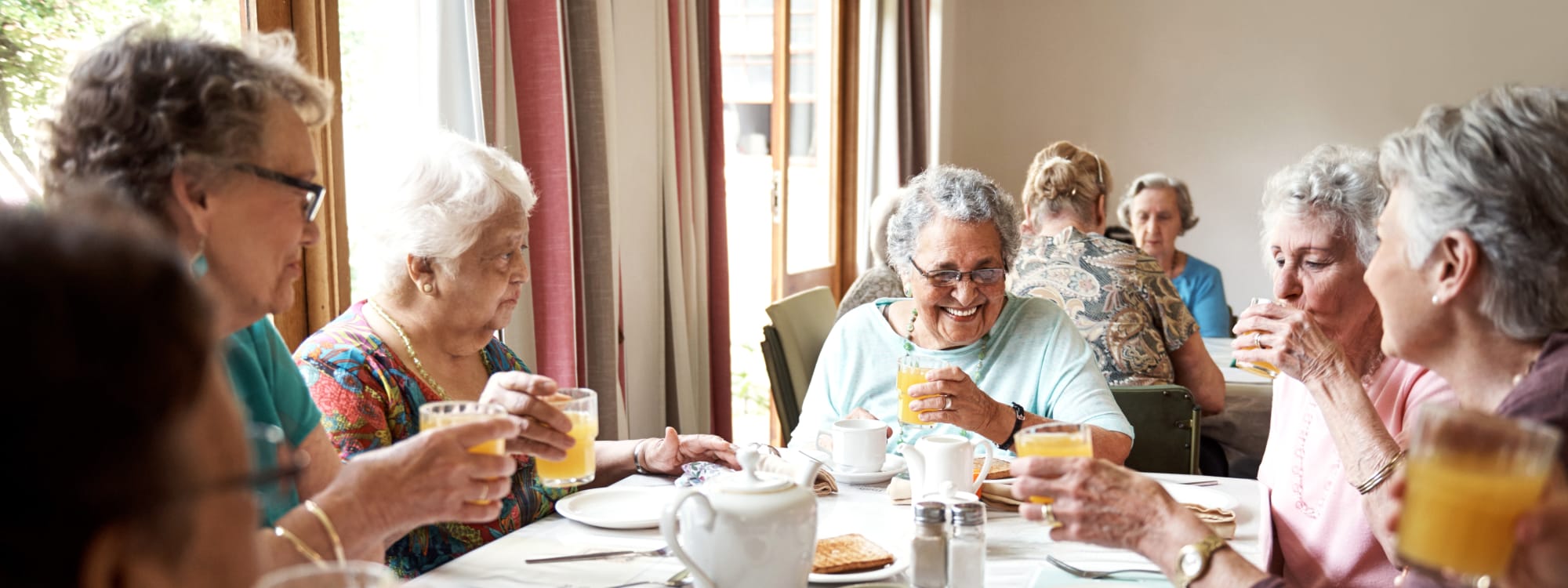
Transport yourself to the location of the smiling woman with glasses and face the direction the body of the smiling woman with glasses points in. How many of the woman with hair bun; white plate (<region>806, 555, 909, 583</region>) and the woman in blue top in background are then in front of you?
1

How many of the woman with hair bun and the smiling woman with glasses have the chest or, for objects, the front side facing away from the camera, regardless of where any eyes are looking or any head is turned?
1

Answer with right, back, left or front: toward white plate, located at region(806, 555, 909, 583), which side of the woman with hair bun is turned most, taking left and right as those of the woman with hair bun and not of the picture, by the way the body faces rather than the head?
back

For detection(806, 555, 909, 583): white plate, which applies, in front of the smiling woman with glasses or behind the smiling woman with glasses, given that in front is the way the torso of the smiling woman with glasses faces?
in front

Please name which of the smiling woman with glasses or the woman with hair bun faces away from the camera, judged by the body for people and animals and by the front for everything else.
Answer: the woman with hair bun

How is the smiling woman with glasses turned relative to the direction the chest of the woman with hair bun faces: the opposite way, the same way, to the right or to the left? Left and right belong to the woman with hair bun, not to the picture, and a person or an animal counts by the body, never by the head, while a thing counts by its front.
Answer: the opposite way

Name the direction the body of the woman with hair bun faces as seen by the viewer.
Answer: away from the camera

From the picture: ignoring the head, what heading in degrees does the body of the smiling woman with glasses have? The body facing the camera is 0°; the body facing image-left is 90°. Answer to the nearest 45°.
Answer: approximately 0°

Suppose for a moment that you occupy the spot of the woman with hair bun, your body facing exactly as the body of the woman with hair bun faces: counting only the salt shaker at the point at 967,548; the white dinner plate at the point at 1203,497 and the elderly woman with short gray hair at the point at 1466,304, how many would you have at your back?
3

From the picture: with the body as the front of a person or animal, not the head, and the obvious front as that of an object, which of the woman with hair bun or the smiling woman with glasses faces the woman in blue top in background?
the woman with hair bun

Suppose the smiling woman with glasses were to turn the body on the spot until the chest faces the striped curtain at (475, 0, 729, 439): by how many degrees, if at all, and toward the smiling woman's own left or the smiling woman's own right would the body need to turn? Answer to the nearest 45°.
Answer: approximately 135° to the smiling woman's own right

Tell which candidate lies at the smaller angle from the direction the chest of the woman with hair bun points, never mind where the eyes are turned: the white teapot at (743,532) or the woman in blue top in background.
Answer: the woman in blue top in background
